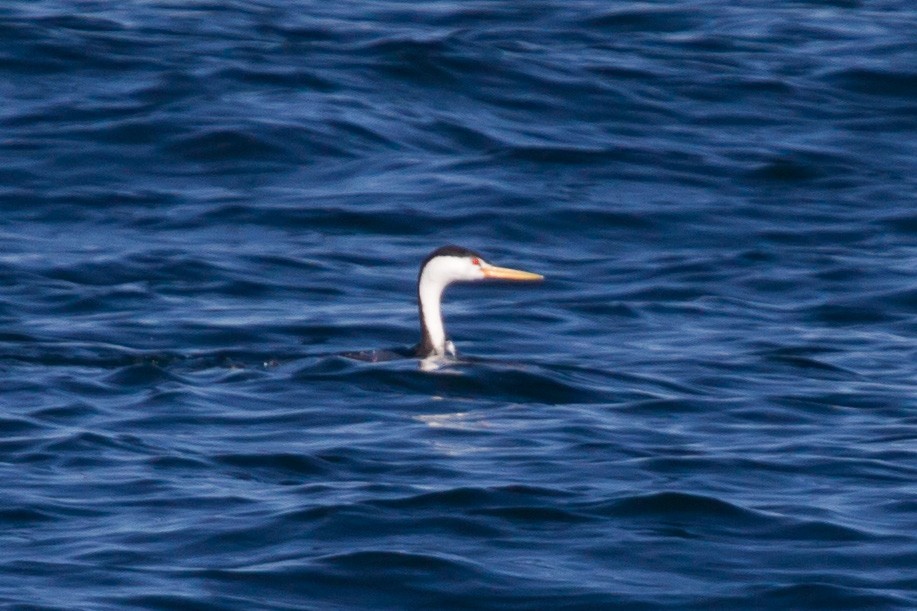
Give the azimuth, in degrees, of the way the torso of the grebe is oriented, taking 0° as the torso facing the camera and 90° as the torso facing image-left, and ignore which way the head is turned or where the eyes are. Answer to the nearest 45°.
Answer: approximately 270°
